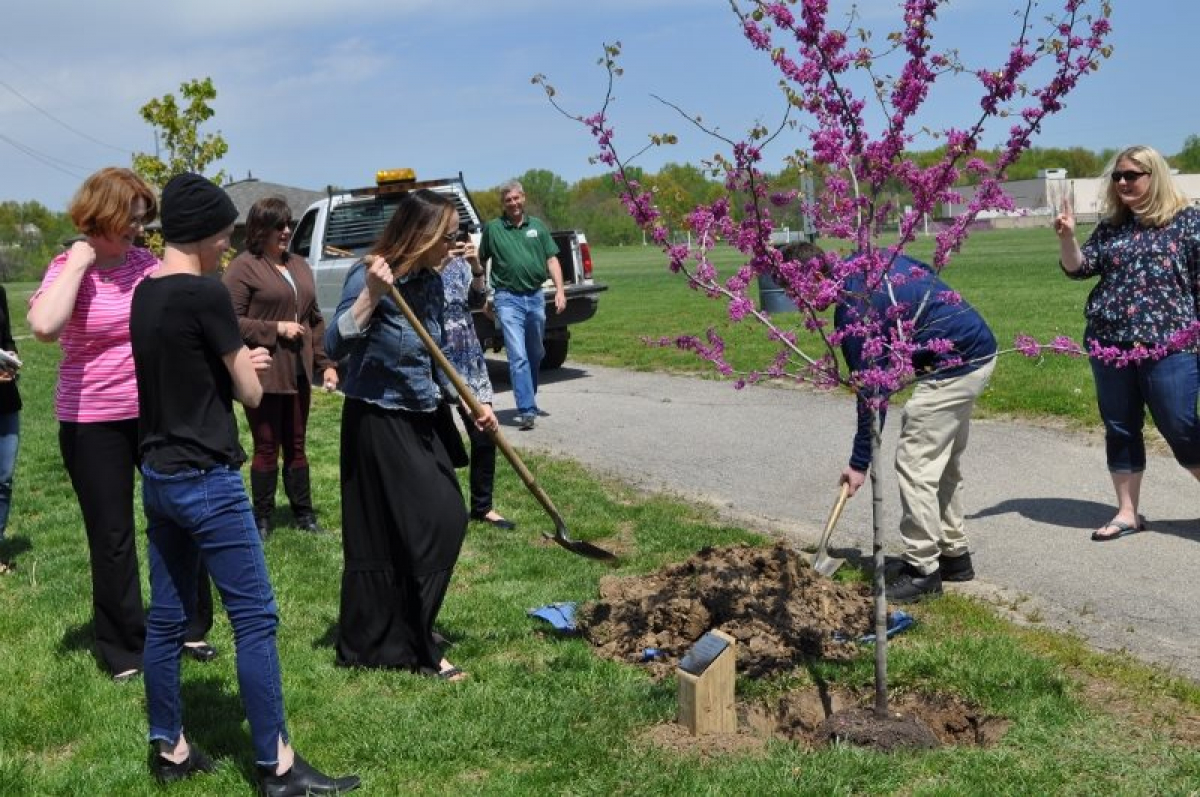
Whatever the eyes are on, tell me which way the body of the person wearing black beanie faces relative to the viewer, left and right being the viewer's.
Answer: facing away from the viewer and to the right of the viewer

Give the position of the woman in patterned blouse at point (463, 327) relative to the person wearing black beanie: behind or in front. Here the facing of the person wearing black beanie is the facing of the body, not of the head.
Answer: in front

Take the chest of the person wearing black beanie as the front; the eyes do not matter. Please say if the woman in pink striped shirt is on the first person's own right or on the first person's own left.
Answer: on the first person's own left

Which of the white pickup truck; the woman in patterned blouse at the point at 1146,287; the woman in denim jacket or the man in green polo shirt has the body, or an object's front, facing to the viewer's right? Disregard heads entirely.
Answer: the woman in denim jacket

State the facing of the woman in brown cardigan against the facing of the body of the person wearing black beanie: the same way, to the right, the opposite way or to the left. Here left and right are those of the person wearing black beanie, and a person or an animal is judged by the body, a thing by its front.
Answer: to the right

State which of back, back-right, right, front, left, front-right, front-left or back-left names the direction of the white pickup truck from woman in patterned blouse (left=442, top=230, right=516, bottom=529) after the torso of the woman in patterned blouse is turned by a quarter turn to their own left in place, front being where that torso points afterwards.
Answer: front-left

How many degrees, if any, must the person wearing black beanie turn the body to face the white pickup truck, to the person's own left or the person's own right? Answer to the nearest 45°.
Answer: approximately 45° to the person's own left

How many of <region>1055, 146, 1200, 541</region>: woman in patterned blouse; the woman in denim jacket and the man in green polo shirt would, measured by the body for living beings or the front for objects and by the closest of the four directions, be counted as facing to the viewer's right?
1

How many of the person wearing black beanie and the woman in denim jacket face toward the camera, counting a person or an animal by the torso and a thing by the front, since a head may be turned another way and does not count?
0

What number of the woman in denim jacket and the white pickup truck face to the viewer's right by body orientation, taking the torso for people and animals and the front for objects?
1

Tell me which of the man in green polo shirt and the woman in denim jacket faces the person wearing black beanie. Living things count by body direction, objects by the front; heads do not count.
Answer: the man in green polo shirt

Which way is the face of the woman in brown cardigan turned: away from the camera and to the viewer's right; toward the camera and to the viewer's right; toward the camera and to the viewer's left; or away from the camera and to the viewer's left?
toward the camera and to the viewer's right
